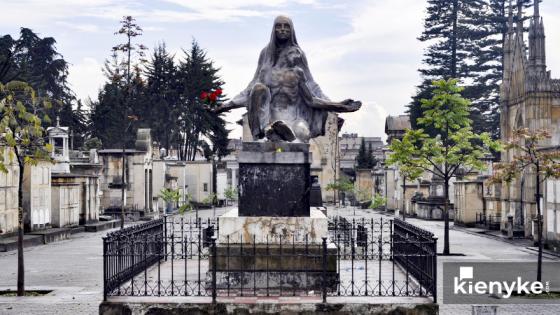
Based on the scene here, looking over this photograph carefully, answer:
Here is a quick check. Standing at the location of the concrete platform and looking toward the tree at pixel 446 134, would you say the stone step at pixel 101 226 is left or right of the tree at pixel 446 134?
left

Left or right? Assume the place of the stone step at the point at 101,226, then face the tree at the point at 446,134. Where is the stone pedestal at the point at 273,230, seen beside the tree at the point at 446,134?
right

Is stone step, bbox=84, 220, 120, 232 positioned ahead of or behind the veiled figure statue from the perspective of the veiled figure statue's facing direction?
behind

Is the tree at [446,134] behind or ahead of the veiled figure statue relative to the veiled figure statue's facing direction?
behind

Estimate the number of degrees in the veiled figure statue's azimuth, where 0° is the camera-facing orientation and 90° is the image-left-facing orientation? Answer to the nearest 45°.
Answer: approximately 0°

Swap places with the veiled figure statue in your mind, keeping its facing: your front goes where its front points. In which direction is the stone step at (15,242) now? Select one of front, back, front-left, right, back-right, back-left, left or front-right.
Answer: back-right

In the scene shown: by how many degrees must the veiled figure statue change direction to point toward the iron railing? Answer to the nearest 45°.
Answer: approximately 45° to its right

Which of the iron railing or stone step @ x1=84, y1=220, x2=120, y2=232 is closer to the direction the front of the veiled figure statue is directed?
the iron railing

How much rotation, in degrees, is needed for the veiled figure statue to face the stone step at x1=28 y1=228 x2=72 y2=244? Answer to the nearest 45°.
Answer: approximately 135° to its right

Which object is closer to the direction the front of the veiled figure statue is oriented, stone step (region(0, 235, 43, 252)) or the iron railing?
the iron railing
